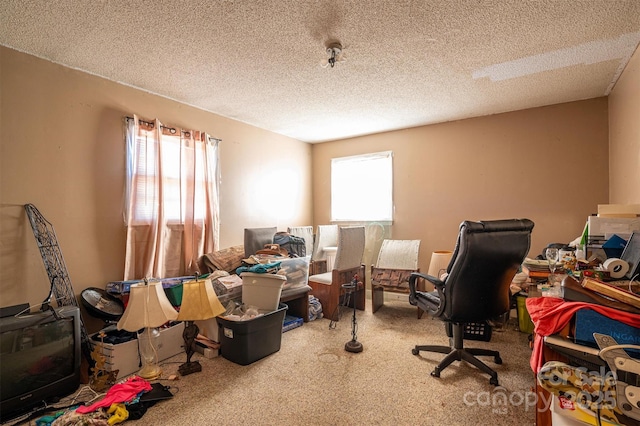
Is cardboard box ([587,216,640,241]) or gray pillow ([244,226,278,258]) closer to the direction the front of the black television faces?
the cardboard box

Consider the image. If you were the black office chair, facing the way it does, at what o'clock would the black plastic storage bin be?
The black plastic storage bin is roughly at 10 o'clock from the black office chair.

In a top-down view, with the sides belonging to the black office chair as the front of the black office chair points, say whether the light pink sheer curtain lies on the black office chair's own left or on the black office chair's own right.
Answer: on the black office chair's own left

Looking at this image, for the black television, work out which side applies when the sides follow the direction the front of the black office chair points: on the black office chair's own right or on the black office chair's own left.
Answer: on the black office chair's own left

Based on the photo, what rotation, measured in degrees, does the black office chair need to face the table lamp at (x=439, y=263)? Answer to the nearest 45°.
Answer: approximately 45° to its right

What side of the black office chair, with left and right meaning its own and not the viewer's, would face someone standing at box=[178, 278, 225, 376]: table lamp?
left

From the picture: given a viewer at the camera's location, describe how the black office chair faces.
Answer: facing away from the viewer and to the left of the viewer

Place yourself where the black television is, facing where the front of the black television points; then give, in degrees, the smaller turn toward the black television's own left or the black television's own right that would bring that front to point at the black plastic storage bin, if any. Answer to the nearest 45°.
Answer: approximately 45° to the black television's own left
